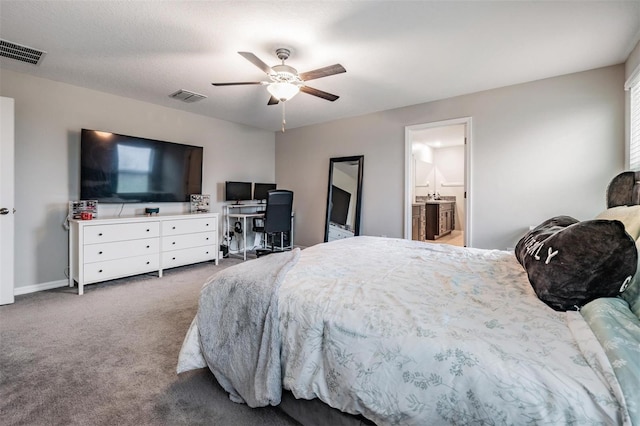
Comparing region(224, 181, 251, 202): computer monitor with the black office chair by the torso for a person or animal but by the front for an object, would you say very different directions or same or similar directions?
very different directions

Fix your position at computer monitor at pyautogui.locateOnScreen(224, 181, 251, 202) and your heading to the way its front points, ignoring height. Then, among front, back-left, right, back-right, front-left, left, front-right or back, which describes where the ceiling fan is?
front-right

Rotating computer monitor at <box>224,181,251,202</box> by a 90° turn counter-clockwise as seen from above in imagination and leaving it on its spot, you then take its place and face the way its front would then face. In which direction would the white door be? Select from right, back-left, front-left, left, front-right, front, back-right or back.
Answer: back

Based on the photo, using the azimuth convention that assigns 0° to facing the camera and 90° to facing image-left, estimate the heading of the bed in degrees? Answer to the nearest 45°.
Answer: approximately 90°

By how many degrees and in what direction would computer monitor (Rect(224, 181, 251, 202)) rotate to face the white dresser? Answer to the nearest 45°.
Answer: approximately 90° to its right

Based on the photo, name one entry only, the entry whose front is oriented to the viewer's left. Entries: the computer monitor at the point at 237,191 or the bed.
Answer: the bed

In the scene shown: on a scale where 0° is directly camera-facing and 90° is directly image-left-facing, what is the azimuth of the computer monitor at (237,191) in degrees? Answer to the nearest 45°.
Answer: approximately 315°

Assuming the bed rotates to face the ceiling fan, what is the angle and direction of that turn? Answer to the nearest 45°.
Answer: approximately 45° to its right

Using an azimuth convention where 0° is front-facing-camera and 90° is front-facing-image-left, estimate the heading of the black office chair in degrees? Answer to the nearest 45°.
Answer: approximately 135°

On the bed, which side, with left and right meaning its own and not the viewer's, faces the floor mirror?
right

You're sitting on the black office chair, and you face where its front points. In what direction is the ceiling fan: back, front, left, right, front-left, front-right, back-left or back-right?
back-left
